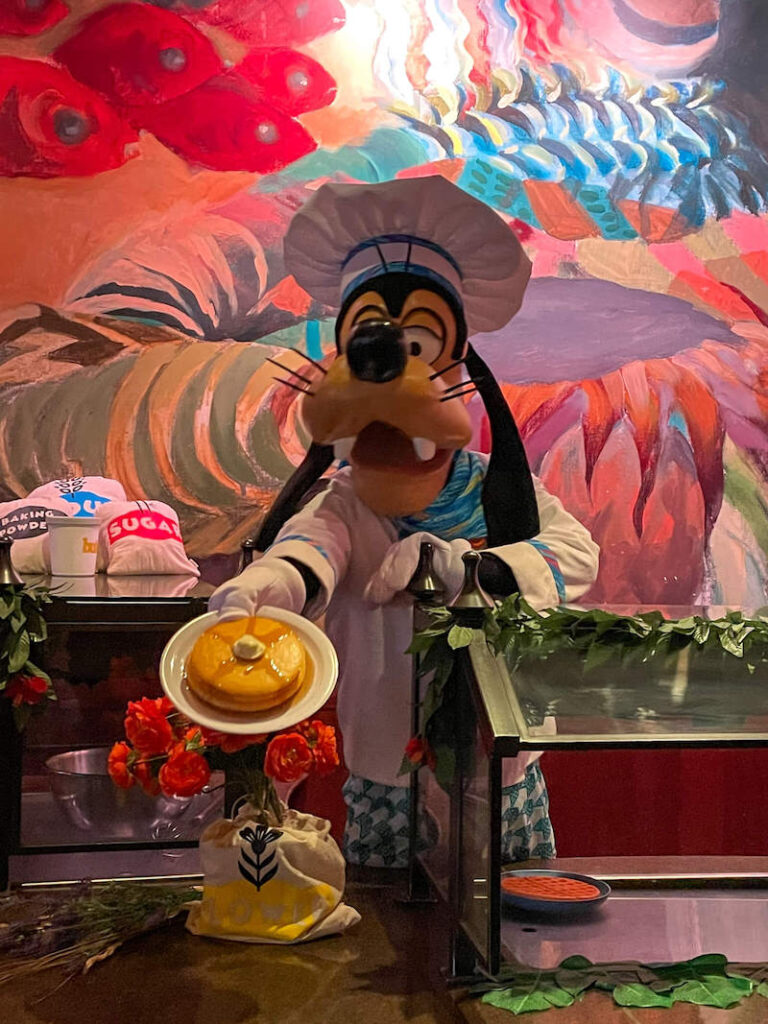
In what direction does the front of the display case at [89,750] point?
toward the camera

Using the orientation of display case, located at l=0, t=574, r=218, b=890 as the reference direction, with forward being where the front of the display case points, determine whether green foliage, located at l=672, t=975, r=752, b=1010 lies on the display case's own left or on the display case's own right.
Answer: on the display case's own left

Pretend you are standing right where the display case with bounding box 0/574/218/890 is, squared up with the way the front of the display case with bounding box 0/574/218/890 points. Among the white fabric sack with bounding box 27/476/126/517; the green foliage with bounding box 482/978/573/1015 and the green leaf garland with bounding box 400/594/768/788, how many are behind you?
1

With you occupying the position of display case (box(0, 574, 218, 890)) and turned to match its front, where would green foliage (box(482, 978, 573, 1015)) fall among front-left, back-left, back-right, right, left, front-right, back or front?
front-left

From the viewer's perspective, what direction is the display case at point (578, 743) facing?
toward the camera

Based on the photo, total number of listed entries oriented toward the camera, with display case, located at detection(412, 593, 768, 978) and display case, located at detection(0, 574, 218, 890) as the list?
2

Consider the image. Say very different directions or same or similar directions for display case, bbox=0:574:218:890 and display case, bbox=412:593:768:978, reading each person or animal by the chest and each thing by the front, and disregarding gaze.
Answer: same or similar directions

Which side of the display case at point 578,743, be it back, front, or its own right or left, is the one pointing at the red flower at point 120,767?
right
